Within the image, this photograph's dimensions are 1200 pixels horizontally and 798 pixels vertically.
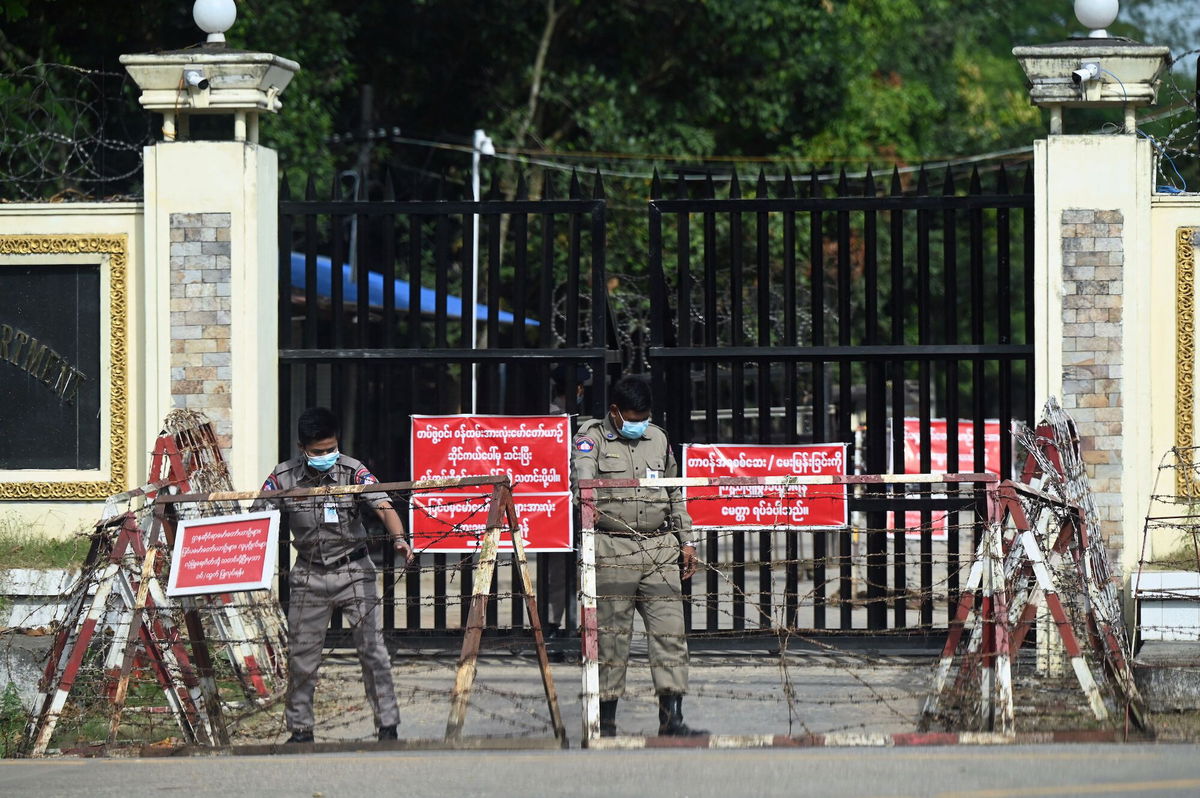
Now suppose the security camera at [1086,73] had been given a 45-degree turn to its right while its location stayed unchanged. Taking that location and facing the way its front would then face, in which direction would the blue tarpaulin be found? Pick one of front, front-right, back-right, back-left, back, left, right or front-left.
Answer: front-right

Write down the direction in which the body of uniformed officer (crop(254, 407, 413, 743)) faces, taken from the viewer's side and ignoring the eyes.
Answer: toward the camera

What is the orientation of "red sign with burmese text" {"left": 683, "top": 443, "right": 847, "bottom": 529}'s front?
toward the camera

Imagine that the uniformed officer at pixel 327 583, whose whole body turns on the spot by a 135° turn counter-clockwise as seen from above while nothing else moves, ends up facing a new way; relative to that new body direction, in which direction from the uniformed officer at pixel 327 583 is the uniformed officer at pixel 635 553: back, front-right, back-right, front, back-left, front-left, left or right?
front-right

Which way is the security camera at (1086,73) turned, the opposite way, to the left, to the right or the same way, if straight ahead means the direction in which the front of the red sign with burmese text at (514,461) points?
to the right

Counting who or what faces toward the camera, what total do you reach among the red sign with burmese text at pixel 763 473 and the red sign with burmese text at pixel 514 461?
2

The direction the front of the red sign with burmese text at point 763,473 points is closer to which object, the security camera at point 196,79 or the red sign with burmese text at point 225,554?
the red sign with burmese text

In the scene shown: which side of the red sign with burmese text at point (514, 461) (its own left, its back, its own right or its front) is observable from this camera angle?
front

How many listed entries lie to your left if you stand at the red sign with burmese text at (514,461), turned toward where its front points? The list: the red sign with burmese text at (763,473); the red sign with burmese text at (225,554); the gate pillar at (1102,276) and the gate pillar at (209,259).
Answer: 2

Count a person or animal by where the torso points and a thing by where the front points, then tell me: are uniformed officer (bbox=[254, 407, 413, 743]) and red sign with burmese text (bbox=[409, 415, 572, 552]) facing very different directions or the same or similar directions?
same or similar directions

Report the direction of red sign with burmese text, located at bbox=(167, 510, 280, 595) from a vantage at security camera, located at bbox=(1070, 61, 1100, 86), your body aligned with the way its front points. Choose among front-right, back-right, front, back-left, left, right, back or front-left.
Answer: front

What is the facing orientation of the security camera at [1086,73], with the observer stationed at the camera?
facing the viewer and to the left of the viewer

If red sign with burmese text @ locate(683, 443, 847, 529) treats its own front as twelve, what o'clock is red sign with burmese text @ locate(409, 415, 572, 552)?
red sign with burmese text @ locate(409, 415, 572, 552) is roughly at 3 o'clock from red sign with burmese text @ locate(683, 443, 847, 529).

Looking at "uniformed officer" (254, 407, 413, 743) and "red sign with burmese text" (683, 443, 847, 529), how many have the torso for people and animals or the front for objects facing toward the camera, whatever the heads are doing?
2

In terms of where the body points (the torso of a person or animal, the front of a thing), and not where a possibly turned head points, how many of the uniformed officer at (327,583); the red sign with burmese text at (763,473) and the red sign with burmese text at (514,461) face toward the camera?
3

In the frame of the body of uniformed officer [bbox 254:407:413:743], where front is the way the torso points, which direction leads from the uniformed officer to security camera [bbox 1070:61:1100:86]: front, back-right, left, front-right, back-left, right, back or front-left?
left

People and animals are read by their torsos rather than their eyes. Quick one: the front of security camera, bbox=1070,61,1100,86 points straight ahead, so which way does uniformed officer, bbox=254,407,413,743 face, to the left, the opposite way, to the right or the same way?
to the left
